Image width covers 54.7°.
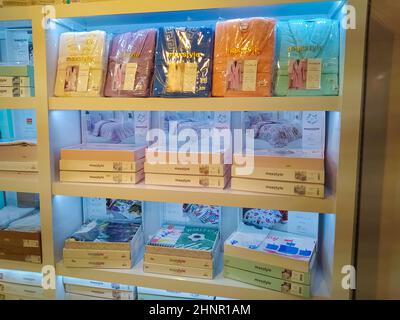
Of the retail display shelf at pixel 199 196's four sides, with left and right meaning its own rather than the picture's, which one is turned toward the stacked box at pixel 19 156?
right

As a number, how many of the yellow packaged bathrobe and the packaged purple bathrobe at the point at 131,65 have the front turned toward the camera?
2

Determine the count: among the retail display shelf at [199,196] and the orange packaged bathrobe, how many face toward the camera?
2

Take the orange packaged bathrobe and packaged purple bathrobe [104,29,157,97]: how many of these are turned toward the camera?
2

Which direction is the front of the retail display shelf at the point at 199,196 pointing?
toward the camera

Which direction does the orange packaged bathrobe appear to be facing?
toward the camera

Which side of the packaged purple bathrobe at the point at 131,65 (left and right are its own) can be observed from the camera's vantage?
front
